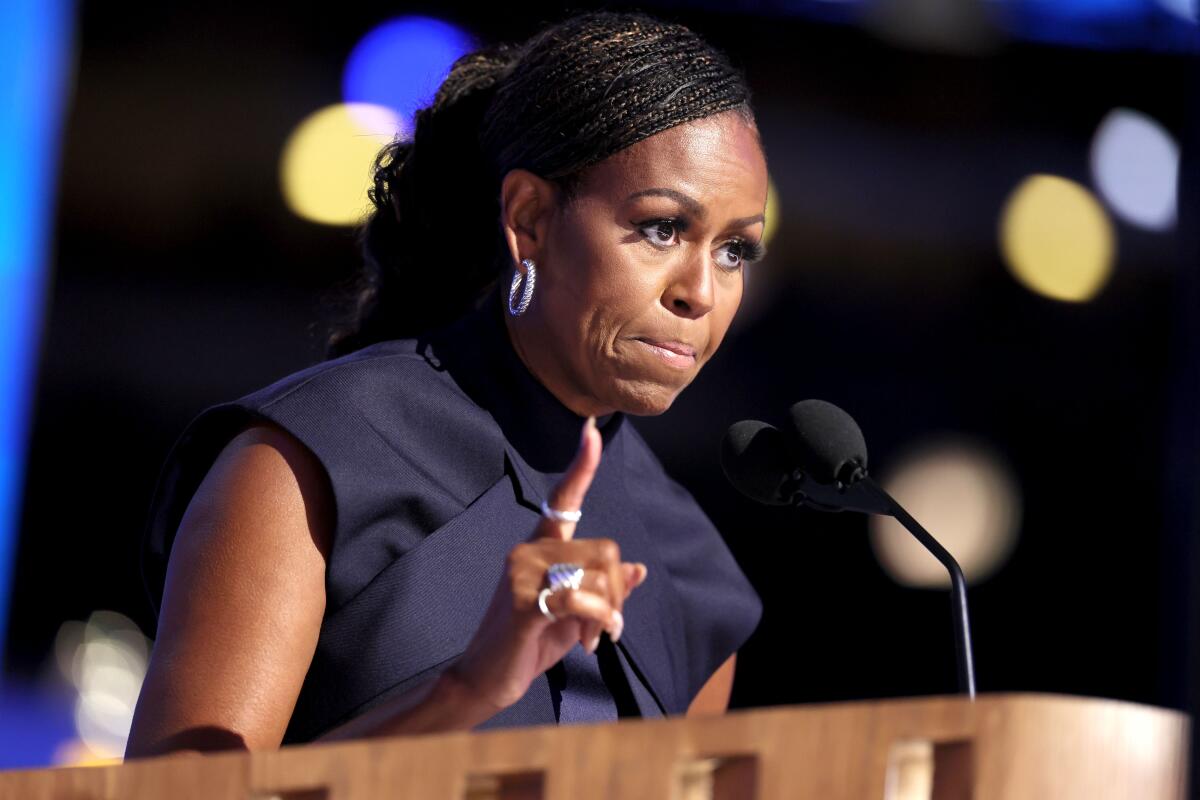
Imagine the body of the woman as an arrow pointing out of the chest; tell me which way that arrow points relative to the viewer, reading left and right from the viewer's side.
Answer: facing the viewer and to the right of the viewer

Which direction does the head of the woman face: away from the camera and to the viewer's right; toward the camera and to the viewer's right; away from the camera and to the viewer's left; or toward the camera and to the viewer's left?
toward the camera and to the viewer's right
